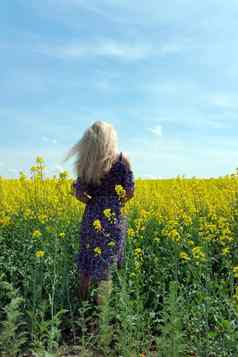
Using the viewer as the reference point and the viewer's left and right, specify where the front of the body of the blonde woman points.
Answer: facing away from the viewer

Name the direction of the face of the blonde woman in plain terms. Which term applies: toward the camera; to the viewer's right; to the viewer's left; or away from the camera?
away from the camera
